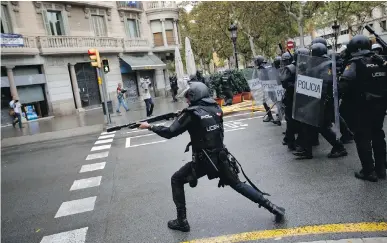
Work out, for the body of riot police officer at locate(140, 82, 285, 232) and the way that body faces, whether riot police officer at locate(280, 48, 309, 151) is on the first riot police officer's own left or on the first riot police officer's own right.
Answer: on the first riot police officer's own right

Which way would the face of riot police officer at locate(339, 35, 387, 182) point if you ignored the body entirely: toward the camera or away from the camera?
away from the camera

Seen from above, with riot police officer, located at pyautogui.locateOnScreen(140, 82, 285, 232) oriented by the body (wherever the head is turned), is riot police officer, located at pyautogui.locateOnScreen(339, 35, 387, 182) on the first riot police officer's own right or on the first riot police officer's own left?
on the first riot police officer's own right

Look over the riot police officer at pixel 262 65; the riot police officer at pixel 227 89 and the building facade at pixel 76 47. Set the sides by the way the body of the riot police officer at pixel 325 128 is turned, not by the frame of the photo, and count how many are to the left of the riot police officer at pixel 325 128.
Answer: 0

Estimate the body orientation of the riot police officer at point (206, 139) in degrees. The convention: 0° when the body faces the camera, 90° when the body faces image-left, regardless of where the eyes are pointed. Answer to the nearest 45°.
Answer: approximately 135°

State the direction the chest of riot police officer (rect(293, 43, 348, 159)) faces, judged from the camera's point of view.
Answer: to the viewer's left

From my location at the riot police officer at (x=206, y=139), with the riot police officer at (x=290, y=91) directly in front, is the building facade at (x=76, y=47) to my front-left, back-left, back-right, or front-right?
front-left

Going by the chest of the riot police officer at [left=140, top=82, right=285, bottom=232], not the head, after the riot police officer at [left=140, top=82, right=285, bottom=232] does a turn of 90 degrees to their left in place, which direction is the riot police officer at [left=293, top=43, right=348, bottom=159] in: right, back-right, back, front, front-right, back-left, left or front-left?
back

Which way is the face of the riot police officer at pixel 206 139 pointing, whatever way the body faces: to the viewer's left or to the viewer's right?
to the viewer's left

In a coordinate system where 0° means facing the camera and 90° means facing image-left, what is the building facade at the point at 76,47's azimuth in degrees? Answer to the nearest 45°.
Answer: approximately 315°

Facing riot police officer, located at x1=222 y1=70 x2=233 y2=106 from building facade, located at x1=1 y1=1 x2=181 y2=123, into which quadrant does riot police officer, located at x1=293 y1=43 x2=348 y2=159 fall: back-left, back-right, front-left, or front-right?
front-right

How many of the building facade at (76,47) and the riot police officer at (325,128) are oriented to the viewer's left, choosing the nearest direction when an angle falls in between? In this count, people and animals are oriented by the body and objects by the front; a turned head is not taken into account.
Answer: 1

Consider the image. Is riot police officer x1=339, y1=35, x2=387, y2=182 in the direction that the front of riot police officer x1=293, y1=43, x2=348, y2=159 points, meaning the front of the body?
no

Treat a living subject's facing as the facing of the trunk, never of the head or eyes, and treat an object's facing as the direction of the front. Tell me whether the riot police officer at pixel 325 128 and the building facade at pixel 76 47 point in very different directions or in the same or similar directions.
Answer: very different directions

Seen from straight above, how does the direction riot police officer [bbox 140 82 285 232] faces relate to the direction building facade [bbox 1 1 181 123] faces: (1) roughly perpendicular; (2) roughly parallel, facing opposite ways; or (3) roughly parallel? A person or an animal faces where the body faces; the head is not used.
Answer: roughly parallel, facing opposite ways

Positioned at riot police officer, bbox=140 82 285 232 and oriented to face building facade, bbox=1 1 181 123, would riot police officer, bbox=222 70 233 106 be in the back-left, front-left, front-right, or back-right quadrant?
front-right

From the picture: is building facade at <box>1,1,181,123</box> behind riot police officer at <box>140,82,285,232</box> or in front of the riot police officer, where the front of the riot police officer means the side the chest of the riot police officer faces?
in front
